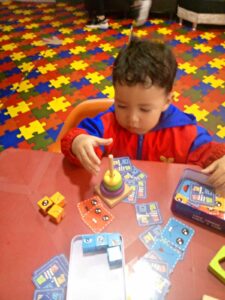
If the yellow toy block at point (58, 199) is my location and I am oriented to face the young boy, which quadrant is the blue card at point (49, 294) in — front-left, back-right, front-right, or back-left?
back-right

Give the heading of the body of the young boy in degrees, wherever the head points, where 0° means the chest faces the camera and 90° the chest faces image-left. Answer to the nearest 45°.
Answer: approximately 0°

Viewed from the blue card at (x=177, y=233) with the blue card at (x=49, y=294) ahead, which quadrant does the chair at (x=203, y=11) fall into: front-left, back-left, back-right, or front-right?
back-right
